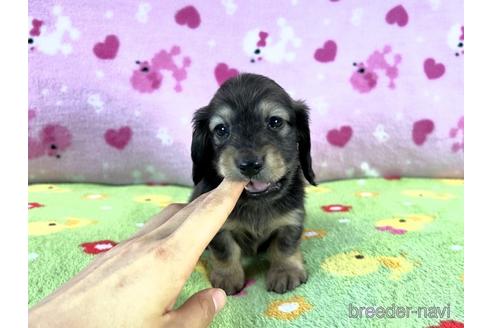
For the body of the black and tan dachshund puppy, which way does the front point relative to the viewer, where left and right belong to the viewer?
facing the viewer
